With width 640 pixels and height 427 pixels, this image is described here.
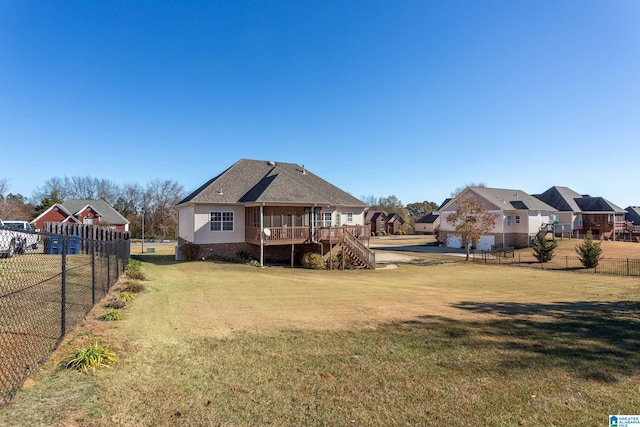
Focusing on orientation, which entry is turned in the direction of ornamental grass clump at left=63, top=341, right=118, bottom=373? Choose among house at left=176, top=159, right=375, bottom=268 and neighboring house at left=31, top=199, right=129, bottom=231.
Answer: the neighboring house

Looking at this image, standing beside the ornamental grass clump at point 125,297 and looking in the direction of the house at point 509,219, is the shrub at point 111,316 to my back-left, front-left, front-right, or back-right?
back-right

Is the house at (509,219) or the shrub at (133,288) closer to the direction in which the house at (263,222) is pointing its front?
the house

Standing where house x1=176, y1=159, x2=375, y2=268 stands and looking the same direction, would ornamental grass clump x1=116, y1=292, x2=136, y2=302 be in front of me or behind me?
behind

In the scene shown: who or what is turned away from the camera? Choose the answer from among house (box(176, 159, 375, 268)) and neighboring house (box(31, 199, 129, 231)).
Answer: the house

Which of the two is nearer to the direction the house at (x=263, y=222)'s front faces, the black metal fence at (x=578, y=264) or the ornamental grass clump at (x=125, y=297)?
the black metal fence

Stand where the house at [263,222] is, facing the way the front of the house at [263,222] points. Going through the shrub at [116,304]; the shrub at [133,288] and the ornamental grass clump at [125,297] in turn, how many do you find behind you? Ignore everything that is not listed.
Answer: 3

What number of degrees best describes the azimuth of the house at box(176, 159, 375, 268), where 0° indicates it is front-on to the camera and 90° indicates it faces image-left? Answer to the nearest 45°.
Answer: approximately 180°

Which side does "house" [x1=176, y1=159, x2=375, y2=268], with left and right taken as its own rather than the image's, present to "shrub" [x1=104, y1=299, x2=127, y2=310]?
back

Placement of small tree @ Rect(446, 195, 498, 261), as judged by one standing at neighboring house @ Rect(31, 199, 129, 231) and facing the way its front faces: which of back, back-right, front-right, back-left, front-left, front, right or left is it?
front-left

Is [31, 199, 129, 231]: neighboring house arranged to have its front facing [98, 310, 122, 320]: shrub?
yes

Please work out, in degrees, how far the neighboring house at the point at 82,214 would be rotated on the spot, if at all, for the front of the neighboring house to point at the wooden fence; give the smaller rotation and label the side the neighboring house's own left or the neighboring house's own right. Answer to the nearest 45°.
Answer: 0° — it already faces it

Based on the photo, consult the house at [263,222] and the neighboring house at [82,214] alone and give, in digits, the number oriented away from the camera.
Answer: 1

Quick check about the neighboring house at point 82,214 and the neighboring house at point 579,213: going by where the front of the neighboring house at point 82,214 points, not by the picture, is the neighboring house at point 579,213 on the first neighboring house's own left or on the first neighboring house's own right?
on the first neighboring house's own left

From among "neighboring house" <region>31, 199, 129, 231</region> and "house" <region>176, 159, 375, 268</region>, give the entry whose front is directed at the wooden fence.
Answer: the neighboring house
